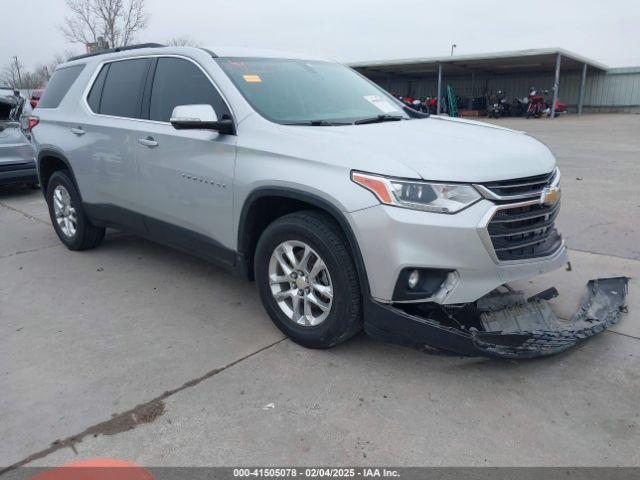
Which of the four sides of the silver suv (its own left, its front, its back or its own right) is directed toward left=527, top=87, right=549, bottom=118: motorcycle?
left

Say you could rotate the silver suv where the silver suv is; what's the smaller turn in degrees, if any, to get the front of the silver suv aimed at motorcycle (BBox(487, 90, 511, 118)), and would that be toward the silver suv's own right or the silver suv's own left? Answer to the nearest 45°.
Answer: approximately 135° to the silver suv's own left

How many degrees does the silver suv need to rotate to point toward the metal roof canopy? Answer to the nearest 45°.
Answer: approximately 135° to its left

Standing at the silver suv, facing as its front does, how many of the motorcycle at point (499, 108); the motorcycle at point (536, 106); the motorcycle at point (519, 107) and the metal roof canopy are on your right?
0

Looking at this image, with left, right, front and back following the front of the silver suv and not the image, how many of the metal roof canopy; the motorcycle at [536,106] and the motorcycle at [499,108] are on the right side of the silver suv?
0

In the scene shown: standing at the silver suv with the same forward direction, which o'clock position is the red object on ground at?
The red object on ground is roughly at 3 o'clock from the silver suv.

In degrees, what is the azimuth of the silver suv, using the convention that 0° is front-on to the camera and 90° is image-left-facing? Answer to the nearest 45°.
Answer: approximately 315°

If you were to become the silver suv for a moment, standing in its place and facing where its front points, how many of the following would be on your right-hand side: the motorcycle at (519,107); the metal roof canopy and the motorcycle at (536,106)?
0

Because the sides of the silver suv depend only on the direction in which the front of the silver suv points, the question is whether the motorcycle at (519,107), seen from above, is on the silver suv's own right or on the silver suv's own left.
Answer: on the silver suv's own left
